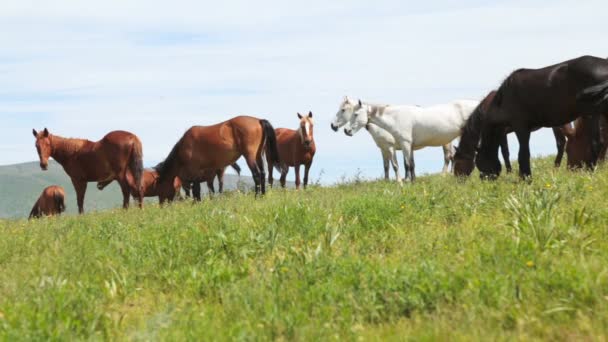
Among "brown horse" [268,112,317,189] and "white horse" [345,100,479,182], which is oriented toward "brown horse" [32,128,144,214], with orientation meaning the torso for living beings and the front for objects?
the white horse

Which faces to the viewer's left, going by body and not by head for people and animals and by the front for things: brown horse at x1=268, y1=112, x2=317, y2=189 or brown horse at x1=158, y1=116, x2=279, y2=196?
brown horse at x1=158, y1=116, x2=279, y2=196

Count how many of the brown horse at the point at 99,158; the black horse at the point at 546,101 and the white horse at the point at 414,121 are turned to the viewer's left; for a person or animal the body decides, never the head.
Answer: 3

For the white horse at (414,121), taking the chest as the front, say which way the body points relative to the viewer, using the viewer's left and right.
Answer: facing to the left of the viewer

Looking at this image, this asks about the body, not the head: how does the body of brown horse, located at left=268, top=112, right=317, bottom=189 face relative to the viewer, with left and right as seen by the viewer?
facing the viewer and to the right of the viewer

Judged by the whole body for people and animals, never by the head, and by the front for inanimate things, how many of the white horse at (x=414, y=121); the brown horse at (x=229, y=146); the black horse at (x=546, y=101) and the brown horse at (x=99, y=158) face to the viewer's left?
4

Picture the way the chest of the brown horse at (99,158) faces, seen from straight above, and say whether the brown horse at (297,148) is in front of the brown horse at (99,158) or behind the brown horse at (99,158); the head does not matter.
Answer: behind

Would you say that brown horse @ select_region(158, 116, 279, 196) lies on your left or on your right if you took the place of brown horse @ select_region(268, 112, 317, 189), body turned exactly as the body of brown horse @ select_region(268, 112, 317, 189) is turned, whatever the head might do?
on your right

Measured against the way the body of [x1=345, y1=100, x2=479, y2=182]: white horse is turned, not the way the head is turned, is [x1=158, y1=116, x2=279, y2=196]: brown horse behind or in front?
in front

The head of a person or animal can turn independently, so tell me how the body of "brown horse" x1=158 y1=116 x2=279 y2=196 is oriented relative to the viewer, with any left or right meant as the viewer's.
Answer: facing to the left of the viewer

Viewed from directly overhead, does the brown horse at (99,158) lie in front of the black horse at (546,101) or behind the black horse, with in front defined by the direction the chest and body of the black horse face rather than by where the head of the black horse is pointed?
in front

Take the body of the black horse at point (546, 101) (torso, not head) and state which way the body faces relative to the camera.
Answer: to the viewer's left

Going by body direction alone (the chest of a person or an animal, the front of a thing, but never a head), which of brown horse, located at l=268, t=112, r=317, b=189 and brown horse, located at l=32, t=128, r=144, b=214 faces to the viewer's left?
brown horse, located at l=32, t=128, r=144, b=214
